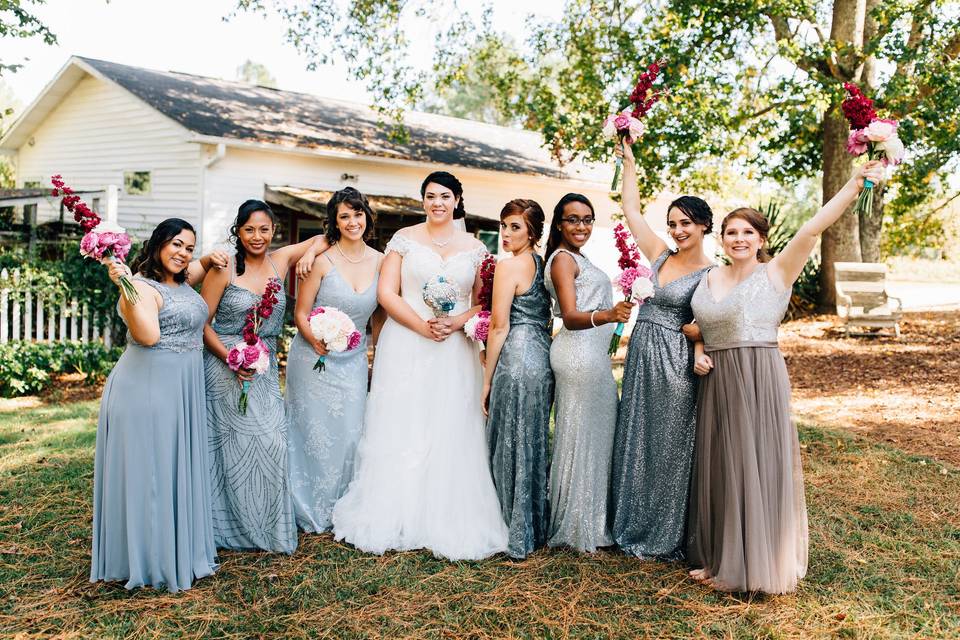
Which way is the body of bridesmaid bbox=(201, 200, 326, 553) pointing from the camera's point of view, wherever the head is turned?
toward the camera

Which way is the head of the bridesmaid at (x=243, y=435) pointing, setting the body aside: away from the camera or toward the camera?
toward the camera

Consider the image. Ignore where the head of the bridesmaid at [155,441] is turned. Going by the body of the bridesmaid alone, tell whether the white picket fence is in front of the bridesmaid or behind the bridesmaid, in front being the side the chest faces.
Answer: behind

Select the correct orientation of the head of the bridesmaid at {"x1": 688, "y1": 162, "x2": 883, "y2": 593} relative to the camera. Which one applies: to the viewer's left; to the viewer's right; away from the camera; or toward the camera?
toward the camera

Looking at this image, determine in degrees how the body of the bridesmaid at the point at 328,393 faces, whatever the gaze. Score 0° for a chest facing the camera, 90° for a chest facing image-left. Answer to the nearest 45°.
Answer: approximately 315°

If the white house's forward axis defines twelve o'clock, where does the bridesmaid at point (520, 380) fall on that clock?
The bridesmaid is roughly at 1 o'clock from the white house.

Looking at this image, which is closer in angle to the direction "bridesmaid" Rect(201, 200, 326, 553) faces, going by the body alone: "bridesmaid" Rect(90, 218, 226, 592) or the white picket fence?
the bridesmaid

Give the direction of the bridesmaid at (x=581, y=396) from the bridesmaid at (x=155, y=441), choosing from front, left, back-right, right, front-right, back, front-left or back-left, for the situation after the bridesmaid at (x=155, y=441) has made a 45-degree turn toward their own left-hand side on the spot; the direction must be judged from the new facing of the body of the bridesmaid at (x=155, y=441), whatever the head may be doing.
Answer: front

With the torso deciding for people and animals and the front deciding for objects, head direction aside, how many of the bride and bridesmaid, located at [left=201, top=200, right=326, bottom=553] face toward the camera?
2

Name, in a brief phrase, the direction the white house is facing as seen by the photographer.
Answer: facing the viewer and to the right of the viewer

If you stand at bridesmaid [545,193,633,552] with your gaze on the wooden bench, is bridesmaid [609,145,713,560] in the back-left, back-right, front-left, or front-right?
front-right

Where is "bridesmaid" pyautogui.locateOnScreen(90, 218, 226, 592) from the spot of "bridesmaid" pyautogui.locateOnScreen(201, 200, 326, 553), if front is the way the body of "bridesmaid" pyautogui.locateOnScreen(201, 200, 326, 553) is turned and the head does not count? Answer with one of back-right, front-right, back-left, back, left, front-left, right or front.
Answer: front-right

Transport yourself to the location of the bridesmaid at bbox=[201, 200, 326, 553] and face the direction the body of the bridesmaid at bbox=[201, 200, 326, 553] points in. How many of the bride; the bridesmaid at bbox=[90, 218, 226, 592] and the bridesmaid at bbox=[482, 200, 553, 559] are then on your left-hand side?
2

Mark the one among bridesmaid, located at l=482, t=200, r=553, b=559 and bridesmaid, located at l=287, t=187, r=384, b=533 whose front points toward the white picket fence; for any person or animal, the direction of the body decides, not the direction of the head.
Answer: bridesmaid, located at l=482, t=200, r=553, b=559

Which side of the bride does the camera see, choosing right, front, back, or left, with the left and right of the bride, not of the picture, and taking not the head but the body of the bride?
front
